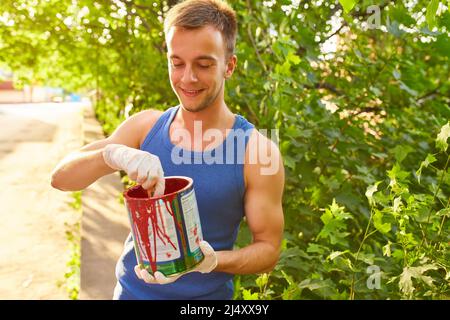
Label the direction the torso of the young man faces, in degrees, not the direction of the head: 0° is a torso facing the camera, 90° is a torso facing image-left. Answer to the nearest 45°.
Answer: approximately 45°
